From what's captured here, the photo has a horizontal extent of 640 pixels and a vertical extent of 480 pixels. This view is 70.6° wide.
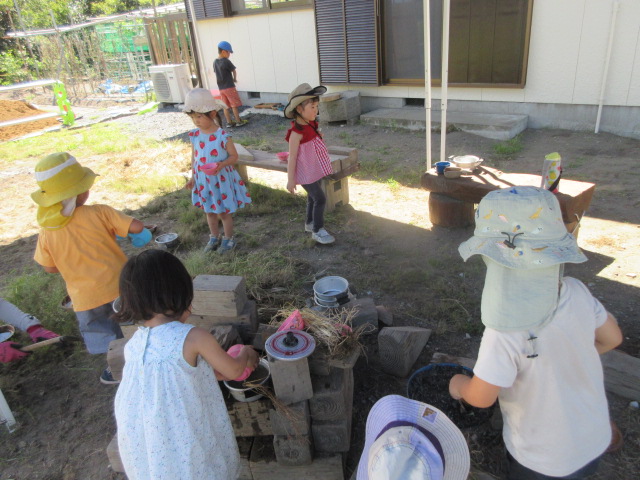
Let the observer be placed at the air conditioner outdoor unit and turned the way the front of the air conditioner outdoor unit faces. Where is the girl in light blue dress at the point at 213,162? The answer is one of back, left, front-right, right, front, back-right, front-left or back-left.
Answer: front-left

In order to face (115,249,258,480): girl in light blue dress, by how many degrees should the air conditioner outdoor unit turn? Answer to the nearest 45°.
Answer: approximately 45° to its left

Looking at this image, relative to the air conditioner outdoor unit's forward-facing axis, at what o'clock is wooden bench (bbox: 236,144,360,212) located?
The wooden bench is roughly at 10 o'clock from the air conditioner outdoor unit.

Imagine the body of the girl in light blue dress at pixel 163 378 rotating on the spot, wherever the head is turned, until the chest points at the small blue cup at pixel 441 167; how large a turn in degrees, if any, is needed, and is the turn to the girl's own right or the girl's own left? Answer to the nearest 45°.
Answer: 0° — they already face it

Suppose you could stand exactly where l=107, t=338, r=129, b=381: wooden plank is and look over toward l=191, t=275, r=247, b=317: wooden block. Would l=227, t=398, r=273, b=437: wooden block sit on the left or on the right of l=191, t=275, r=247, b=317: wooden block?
right

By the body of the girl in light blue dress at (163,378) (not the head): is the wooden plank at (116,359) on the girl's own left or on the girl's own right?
on the girl's own left

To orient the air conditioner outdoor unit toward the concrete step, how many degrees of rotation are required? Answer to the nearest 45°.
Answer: approximately 90° to its left

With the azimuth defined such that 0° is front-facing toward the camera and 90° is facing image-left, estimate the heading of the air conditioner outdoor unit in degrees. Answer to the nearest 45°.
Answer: approximately 45°

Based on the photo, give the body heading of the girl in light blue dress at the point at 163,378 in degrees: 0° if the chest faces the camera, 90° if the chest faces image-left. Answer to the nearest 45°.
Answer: approximately 225°

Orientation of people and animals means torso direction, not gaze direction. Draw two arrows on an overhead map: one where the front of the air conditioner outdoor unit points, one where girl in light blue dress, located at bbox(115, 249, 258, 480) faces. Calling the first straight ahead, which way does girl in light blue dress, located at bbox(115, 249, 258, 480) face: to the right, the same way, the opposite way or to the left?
the opposite way

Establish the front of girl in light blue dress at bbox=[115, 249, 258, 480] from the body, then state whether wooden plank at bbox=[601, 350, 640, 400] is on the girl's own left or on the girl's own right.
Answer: on the girl's own right

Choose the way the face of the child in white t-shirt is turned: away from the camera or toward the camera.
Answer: away from the camera

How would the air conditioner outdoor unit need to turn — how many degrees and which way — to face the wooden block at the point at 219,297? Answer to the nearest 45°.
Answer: approximately 45° to its left

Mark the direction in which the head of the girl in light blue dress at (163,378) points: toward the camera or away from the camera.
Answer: away from the camera
